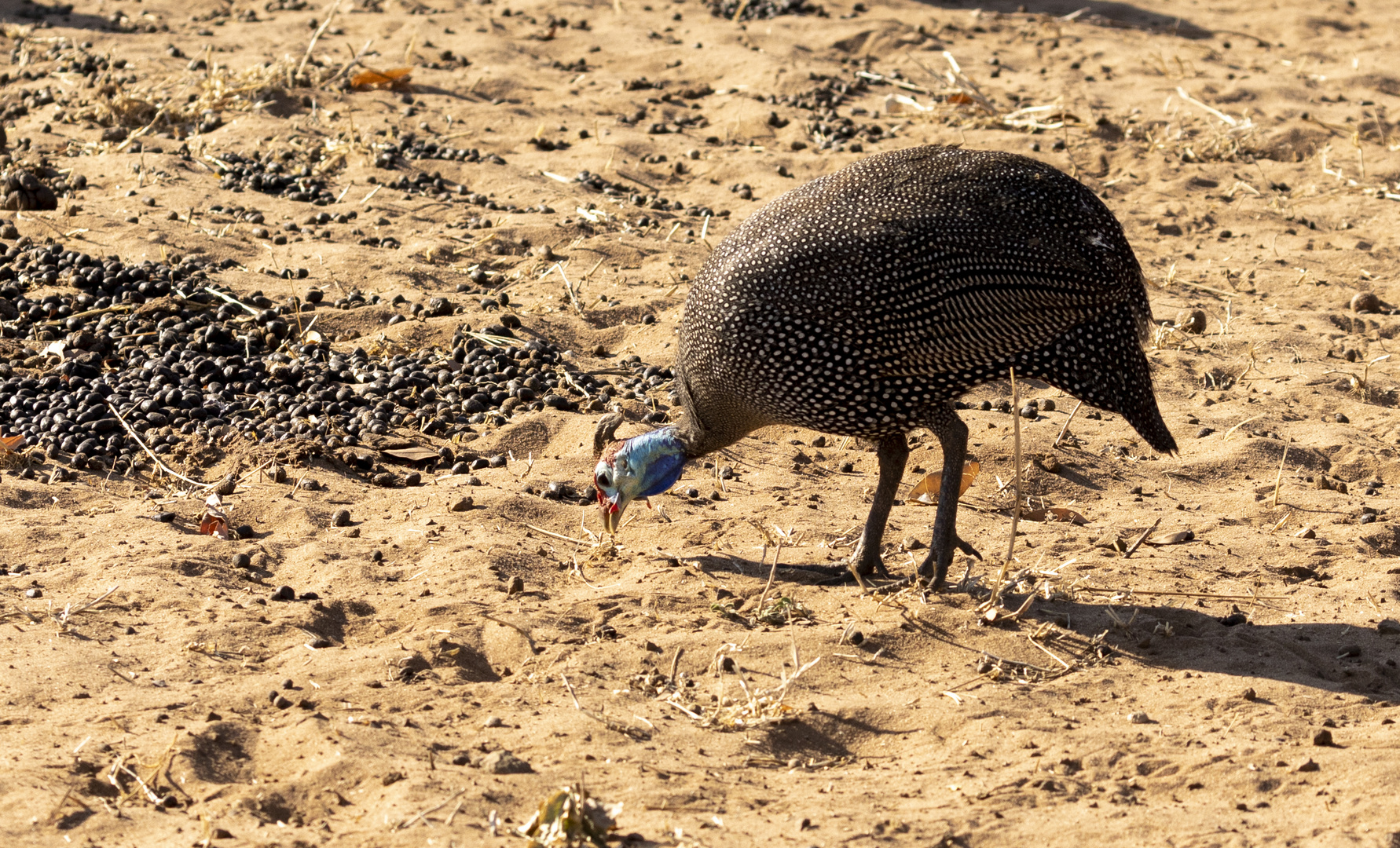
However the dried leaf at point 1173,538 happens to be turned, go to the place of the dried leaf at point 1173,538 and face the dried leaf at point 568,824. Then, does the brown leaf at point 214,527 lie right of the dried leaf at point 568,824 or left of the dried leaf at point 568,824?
right

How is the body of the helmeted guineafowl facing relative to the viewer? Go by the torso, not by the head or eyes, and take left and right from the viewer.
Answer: facing to the left of the viewer

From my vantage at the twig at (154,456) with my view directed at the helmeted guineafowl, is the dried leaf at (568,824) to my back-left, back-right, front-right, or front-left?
front-right

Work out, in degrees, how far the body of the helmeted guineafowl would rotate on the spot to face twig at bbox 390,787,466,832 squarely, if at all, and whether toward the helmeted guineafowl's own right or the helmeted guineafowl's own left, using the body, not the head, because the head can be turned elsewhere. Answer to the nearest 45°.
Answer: approximately 45° to the helmeted guineafowl's own left

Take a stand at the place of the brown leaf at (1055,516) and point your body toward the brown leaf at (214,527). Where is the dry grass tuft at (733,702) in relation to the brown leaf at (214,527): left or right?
left

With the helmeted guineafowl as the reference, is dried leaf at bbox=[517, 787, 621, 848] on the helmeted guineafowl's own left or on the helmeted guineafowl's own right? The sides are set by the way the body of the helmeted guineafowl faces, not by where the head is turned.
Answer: on the helmeted guineafowl's own left

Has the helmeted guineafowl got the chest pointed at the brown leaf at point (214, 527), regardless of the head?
yes

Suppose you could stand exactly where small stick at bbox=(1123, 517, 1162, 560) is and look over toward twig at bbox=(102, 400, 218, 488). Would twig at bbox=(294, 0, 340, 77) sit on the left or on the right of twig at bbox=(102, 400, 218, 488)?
right

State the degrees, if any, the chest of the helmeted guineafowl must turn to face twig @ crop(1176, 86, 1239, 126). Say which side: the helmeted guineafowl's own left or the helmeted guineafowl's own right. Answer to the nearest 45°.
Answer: approximately 90° to the helmeted guineafowl's own right

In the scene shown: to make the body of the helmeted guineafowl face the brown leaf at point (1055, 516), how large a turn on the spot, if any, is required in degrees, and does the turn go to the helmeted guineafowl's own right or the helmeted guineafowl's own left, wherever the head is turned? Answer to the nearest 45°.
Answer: approximately 135° to the helmeted guineafowl's own right

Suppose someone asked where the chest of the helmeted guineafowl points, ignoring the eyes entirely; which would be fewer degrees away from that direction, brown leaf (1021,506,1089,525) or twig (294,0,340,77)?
the twig

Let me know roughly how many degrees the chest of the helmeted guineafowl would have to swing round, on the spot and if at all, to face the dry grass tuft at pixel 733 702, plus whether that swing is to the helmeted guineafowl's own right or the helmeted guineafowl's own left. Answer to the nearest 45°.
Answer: approximately 90° to the helmeted guineafowl's own left

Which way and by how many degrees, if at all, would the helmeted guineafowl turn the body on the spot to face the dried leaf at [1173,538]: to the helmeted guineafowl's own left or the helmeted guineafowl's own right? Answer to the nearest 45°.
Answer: approximately 135° to the helmeted guineafowl's own right

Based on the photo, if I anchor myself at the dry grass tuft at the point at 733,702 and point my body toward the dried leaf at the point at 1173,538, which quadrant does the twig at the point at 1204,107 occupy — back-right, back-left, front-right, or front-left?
front-left

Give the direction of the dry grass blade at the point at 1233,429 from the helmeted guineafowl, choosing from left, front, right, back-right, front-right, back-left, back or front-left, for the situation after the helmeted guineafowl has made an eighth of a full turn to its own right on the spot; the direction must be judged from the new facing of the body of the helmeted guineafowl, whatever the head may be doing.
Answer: right
